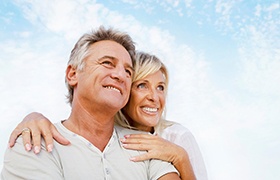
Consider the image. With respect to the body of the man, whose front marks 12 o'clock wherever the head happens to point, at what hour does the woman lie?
The woman is roughly at 9 o'clock from the man.

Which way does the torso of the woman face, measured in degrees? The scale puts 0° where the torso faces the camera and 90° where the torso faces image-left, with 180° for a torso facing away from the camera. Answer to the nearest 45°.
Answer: approximately 0°

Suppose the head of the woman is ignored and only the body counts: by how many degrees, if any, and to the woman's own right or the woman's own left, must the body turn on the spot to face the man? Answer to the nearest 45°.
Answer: approximately 45° to the woman's own right

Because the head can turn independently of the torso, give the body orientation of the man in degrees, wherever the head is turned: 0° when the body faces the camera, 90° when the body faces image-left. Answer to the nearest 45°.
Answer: approximately 315°
